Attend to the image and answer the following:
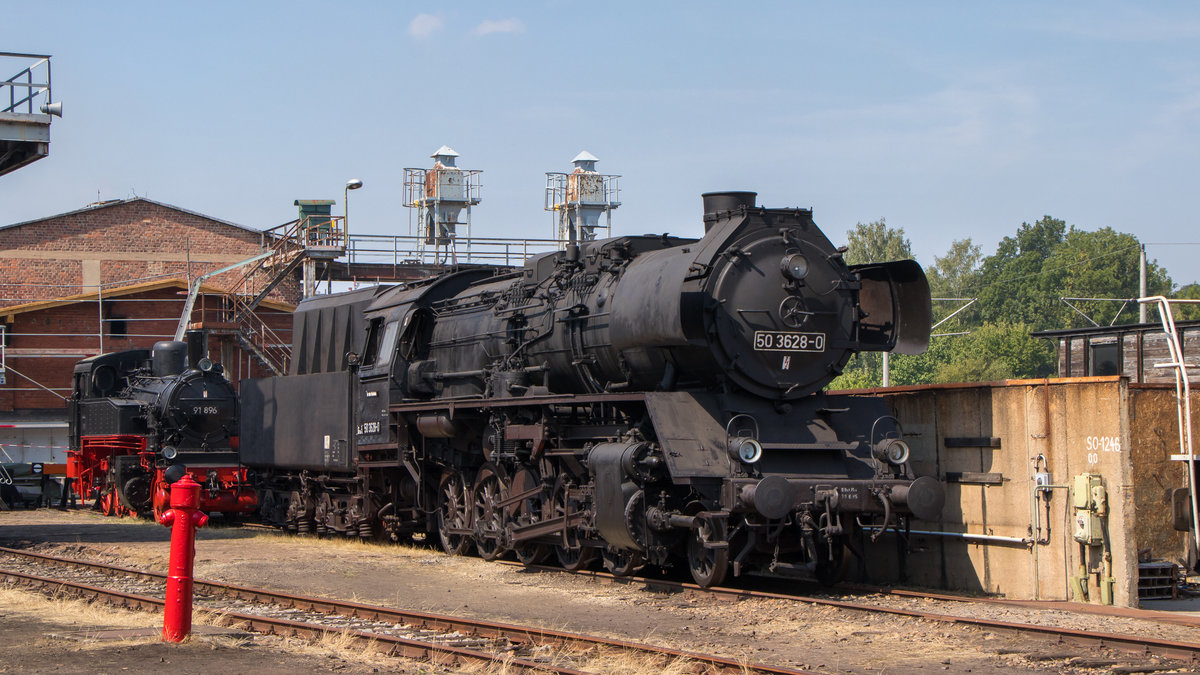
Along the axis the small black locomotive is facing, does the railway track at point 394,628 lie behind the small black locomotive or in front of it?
in front

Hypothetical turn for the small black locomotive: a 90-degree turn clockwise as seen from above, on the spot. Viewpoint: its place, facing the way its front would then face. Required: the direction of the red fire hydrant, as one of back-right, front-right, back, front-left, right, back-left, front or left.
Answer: front-left

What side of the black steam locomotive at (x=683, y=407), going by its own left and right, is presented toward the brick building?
back

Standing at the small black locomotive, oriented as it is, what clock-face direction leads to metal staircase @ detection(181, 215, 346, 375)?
The metal staircase is roughly at 8 o'clock from the small black locomotive.

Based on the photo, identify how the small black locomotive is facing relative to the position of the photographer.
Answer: facing the viewer and to the right of the viewer

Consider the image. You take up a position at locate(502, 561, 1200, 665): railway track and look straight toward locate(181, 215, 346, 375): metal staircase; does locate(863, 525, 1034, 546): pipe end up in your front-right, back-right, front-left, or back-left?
front-right

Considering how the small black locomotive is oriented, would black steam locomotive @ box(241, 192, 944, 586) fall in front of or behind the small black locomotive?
in front

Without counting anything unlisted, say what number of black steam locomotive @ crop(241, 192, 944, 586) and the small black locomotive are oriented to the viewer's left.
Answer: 0

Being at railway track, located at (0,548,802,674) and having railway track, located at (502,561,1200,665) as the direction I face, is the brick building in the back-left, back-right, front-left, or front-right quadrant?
back-left

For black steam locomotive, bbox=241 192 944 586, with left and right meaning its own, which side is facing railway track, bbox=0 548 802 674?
right

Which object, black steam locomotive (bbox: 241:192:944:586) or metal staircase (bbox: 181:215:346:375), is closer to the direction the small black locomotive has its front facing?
the black steam locomotive
